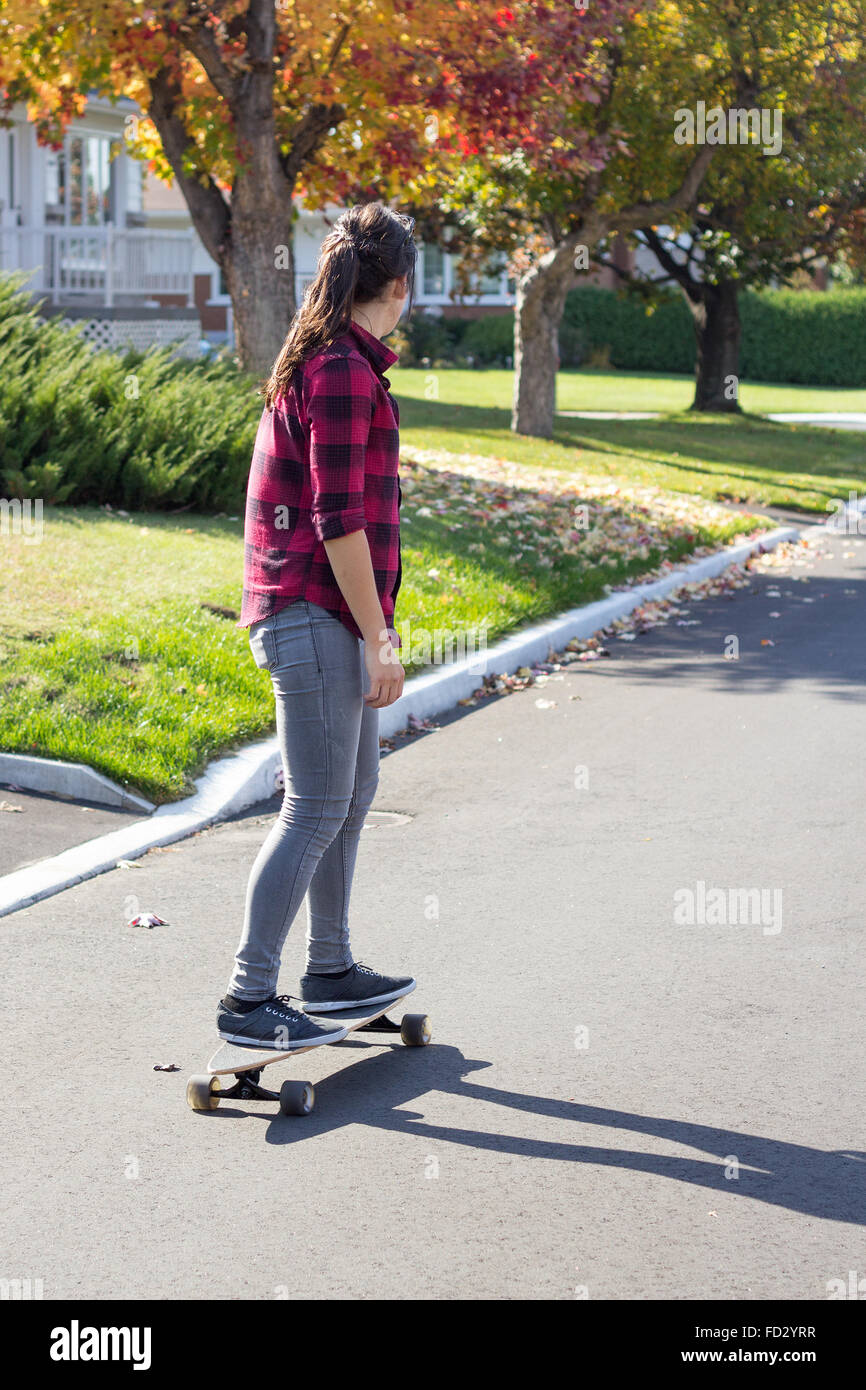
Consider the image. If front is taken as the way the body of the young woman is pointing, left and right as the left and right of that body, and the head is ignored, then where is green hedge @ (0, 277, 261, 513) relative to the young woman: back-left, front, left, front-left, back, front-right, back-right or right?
left

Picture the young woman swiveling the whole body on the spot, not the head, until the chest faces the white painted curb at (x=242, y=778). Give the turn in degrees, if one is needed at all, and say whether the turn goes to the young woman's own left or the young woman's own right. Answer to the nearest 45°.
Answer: approximately 90° to the young woman's own left

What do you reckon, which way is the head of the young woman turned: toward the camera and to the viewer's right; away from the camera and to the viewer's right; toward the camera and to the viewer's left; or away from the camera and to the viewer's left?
away from the camera and to the viewer's right
